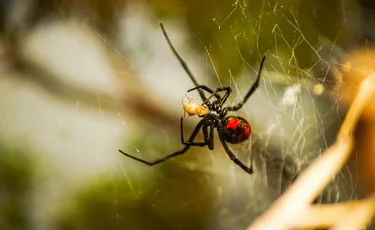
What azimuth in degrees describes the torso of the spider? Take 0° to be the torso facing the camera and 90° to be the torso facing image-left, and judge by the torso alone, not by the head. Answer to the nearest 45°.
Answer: approximately 90°
